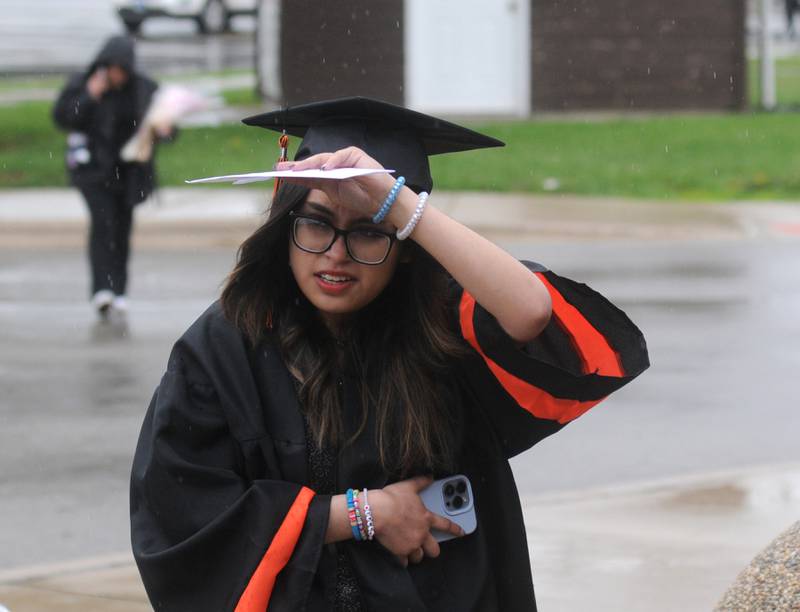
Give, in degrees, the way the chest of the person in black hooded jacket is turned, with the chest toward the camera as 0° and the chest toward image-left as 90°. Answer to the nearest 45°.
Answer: approximately 0°

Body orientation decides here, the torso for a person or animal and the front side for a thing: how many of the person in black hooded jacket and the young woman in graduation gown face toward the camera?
2

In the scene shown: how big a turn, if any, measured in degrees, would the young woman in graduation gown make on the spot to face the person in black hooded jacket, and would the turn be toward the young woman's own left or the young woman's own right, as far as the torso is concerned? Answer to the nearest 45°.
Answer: approximately 180°

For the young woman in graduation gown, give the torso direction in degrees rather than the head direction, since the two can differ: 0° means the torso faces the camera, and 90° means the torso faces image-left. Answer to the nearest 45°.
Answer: approximately 0°

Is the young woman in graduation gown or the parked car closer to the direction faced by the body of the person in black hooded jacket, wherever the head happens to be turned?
the young woman in graduation gown

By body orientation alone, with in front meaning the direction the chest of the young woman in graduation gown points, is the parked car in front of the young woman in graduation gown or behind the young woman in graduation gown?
behind

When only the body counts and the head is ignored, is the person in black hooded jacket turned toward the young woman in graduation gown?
yes

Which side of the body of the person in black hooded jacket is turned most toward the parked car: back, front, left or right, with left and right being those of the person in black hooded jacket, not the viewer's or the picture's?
back
